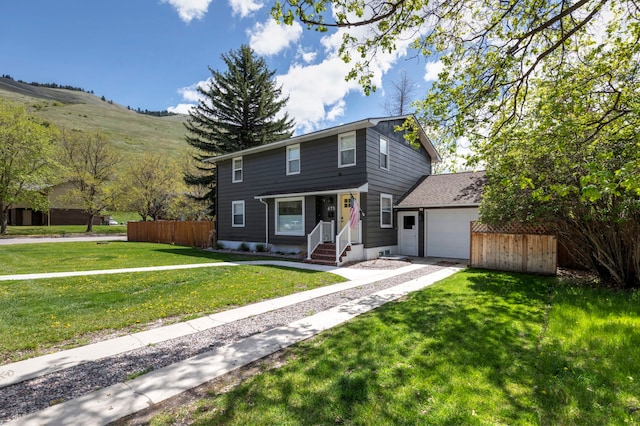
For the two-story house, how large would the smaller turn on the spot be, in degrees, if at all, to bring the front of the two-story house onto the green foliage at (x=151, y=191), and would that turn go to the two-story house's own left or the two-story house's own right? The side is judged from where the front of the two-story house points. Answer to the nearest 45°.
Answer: approximately 90° to the two-story house's own right

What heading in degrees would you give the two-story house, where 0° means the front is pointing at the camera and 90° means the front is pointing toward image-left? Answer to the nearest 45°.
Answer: approximately 45°

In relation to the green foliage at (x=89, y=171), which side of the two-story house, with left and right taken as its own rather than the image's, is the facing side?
right

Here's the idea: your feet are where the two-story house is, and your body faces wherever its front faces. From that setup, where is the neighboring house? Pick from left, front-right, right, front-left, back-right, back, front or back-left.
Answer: right

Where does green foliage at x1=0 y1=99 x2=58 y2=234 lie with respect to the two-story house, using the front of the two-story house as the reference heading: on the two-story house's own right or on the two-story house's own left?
on the two-story house's own right

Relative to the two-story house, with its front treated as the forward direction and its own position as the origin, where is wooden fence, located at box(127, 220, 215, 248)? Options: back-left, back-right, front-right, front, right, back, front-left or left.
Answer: right

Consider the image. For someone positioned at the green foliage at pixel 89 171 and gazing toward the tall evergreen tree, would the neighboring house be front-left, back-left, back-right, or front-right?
back-left
